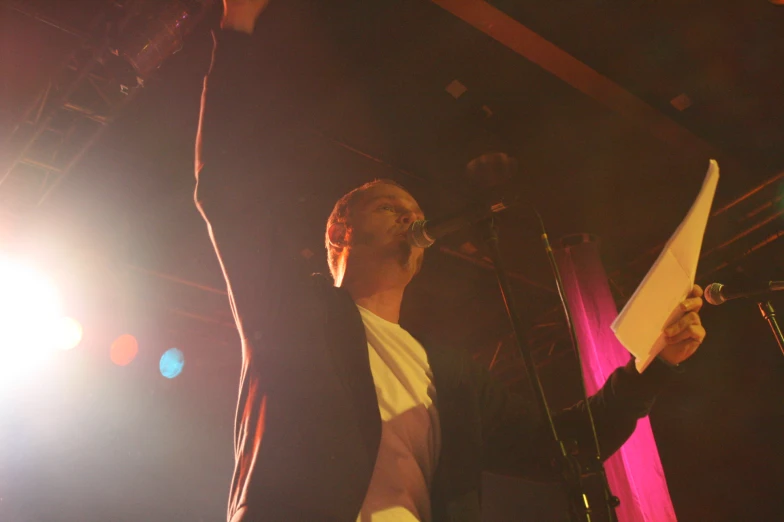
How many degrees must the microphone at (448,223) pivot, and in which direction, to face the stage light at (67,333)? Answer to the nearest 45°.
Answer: approximately 45° to its right

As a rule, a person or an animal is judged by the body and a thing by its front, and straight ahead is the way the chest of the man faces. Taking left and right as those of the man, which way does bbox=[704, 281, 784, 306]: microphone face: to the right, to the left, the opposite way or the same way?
the opposite way

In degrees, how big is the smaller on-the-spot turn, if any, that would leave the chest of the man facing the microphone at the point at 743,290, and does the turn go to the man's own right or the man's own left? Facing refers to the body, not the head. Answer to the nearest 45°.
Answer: approximately 90° to the man's own left

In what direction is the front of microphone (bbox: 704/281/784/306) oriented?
to the viewer's left

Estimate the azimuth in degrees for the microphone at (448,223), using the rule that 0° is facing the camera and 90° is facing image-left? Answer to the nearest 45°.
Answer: approximately 90°

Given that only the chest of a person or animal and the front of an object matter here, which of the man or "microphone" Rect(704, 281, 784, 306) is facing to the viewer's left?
the microphone

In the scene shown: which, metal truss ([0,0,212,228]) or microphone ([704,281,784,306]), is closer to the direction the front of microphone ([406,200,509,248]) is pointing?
the metal truss
